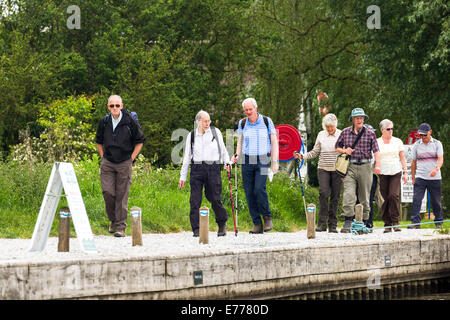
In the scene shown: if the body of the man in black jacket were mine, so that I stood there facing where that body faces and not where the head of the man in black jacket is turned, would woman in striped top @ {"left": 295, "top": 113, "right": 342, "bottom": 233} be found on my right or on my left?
on my left

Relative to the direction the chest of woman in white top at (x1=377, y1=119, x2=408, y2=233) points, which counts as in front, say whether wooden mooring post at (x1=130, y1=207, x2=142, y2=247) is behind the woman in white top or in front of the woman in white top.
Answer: in front

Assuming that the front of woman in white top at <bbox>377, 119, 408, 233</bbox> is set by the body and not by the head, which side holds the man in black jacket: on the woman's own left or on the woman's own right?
on the woman's own right

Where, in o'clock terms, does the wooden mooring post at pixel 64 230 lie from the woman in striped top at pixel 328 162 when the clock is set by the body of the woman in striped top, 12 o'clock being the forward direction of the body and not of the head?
The wooden mooring post is roughly at 1 o'clock from the woman in striped top.

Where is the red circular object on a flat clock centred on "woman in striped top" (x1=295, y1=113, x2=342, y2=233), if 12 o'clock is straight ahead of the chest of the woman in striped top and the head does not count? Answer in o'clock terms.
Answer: The red circular object is roughly at 4 o'clock from the woman in striped top.

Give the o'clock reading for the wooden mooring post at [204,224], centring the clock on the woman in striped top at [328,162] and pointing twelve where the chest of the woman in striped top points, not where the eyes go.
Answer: The wooden mooring post is roughly at 1 o'clock from the woman in striped top.

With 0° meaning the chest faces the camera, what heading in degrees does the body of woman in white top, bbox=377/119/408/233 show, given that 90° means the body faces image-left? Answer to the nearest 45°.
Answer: approximately 0°

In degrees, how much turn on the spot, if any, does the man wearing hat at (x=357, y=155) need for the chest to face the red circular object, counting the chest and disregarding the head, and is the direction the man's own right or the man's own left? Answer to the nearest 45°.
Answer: approximately 135° to the man's own right
